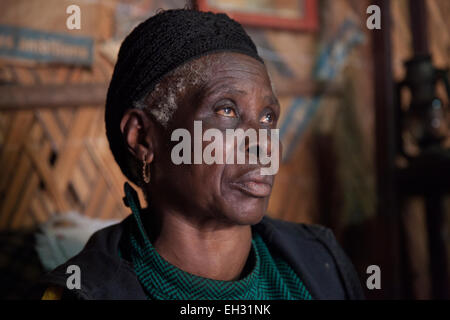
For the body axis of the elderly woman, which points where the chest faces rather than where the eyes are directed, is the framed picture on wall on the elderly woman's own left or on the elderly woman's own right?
on the elderly woman's own left

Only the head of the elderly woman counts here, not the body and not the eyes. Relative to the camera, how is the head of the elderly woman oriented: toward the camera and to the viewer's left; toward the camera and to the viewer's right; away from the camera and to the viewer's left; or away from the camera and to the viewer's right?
toward the camera and to the viewer's right

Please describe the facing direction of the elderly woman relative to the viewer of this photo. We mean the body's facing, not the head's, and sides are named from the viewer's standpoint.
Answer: facing the viewer and to the right of the viewer
